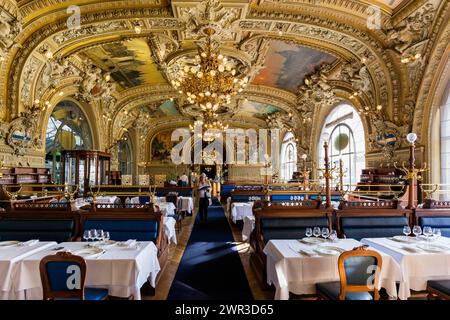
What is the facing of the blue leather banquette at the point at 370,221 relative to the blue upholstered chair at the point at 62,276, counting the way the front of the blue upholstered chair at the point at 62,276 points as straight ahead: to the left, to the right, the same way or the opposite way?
the opposite way

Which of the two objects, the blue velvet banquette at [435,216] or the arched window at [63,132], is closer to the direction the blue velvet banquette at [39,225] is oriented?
the blue velvet banquette

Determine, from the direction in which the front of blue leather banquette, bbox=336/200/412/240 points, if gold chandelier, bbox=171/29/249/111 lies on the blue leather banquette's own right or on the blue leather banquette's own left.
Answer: on the blue leather banquette's own right

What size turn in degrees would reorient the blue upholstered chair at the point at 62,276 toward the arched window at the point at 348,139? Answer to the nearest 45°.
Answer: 0° — it already faces it

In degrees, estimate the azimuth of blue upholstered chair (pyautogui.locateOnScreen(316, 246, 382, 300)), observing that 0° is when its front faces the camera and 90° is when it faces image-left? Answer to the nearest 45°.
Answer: approximately 135°

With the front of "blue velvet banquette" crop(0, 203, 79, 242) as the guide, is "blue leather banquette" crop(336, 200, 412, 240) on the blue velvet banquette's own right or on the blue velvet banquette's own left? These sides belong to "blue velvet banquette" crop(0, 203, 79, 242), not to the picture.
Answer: on the blue velvet banquette's own left
